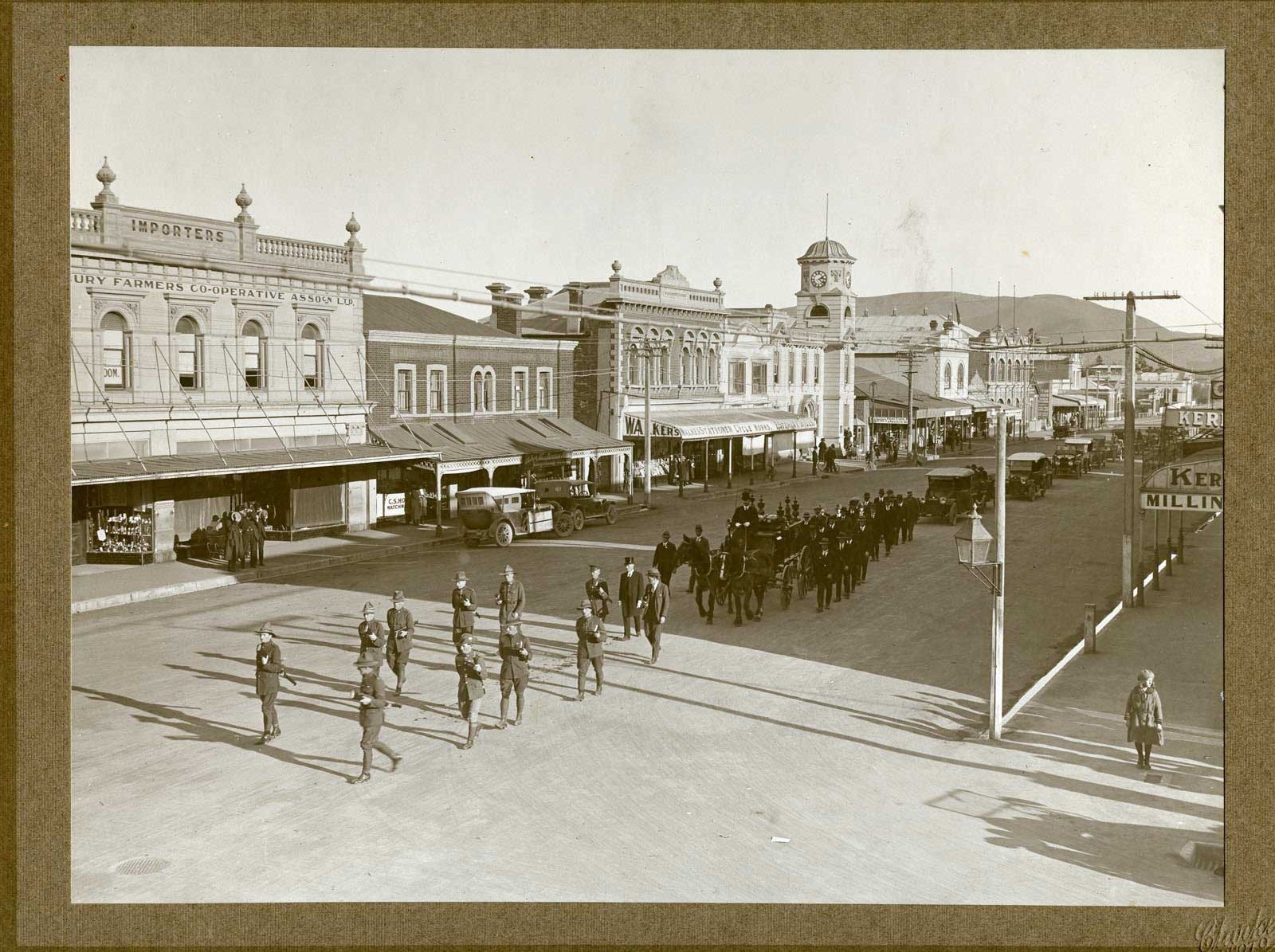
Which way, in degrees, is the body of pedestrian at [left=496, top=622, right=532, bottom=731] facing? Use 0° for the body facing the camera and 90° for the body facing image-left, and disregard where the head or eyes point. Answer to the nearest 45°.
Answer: approximately 45°

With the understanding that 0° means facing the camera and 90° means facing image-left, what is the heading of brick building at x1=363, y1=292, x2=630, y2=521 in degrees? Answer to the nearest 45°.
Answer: approximately 315°

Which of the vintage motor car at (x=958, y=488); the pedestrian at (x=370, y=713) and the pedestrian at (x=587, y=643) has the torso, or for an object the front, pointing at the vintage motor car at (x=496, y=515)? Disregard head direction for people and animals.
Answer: the vintage motor car at (x=958, y=488)

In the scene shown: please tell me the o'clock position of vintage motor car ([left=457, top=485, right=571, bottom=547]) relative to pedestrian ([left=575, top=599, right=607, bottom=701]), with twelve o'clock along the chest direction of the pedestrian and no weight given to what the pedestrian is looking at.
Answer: The vintage motor car is roughly at 4 o'clock from the pedestrian.

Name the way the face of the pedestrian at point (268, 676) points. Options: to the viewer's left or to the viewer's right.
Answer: to the viewer's left

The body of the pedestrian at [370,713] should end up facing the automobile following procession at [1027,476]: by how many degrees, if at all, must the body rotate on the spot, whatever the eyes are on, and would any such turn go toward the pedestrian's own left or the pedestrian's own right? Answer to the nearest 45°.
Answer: approximately 180°

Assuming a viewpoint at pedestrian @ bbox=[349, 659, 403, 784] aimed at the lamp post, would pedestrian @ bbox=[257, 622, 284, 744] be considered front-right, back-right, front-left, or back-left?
back-left

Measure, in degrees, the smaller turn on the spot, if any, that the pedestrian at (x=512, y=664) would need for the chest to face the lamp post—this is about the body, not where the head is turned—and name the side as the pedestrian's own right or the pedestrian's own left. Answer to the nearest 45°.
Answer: approximately 135° to the pedestrian's own left

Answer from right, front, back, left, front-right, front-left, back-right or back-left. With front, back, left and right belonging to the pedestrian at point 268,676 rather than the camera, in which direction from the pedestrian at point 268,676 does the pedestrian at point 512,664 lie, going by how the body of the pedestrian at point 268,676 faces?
back-left

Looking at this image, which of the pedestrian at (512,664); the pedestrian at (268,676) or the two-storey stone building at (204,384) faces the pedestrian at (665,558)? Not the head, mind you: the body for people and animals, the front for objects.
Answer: the two-storey stone building

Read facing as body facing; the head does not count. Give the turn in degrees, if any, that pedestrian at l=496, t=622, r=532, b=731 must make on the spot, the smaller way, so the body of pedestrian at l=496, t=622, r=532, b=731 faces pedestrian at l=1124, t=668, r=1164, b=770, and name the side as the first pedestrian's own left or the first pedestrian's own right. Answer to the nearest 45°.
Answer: approximately 135° to the first pedestrian's own left

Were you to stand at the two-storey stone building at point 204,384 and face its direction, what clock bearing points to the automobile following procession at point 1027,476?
The automobile following procession is roughly at 10 o'clock from the two-storey stone building.
